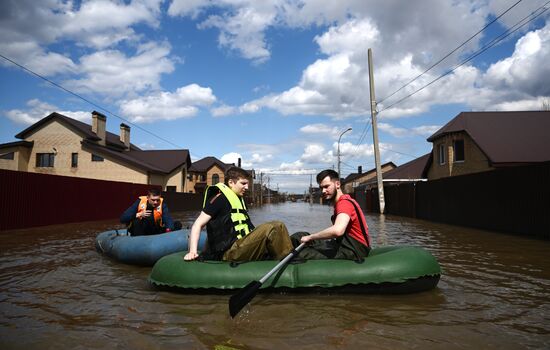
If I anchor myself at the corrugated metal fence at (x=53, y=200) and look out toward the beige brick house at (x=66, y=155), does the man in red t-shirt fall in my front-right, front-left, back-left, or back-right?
back-right

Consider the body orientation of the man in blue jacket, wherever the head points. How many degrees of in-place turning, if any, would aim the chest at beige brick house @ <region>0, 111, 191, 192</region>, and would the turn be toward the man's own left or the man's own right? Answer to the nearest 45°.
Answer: approximately 180°

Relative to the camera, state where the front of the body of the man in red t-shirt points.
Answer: to the viewer's left

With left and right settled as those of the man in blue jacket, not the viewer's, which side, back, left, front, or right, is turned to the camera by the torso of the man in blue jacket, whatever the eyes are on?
front

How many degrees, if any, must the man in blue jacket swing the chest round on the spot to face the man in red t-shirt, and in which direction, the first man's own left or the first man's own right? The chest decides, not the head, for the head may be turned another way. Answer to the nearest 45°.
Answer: approximately 45° to the first man's own left

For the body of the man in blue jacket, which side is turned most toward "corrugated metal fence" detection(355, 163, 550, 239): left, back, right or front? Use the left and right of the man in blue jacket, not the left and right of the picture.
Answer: left

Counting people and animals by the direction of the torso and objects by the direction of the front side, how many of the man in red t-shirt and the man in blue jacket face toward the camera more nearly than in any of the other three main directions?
1
